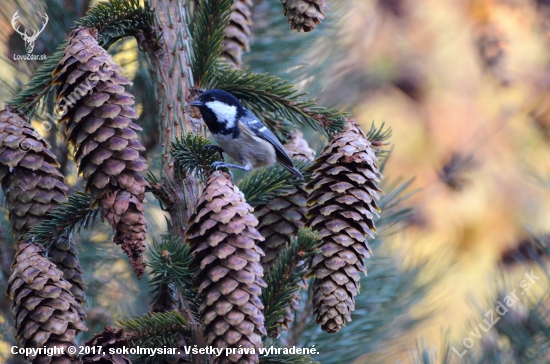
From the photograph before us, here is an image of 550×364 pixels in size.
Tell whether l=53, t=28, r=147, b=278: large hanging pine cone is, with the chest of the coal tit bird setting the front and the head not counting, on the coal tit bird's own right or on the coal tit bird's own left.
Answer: on the coal tit bird's own right

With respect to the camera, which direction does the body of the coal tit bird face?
to the viewer's left

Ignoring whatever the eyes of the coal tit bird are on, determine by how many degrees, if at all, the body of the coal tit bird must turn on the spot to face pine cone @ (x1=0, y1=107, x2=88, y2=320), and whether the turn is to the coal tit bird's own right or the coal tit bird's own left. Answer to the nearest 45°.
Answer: approximately 45° to the coal tit bird's own left
